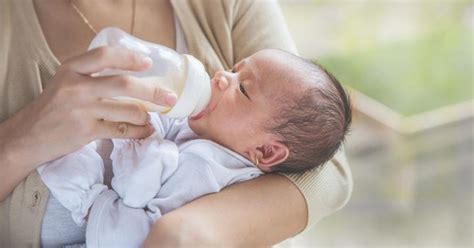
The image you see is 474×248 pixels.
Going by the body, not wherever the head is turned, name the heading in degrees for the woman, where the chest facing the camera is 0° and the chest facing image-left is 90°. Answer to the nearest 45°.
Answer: approximately 0°
